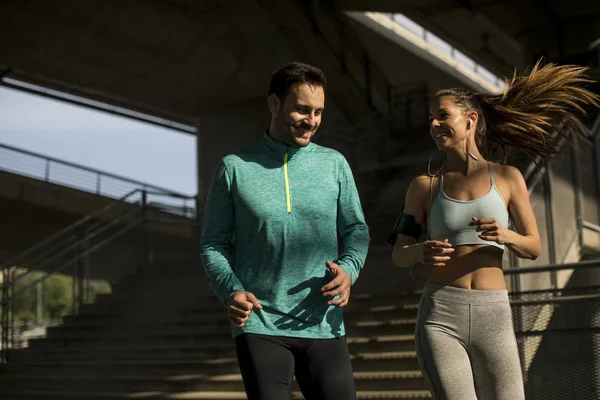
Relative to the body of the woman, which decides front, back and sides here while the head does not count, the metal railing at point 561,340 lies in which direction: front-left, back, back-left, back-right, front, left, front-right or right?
back

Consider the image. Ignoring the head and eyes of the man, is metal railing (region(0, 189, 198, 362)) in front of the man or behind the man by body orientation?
behind

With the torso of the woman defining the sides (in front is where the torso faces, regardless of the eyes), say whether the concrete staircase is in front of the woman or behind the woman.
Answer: behind

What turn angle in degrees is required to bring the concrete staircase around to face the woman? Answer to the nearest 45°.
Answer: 0° — it already faces them

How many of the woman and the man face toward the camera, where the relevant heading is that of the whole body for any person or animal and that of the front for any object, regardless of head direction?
2

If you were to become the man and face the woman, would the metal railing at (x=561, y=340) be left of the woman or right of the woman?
left

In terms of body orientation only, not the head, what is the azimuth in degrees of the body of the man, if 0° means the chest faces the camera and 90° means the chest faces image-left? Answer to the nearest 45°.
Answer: approximately 0°

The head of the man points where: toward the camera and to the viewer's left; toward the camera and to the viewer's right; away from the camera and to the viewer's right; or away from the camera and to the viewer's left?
toward the camera and to the viewer's right

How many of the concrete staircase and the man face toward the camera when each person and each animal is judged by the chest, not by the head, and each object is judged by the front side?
2
